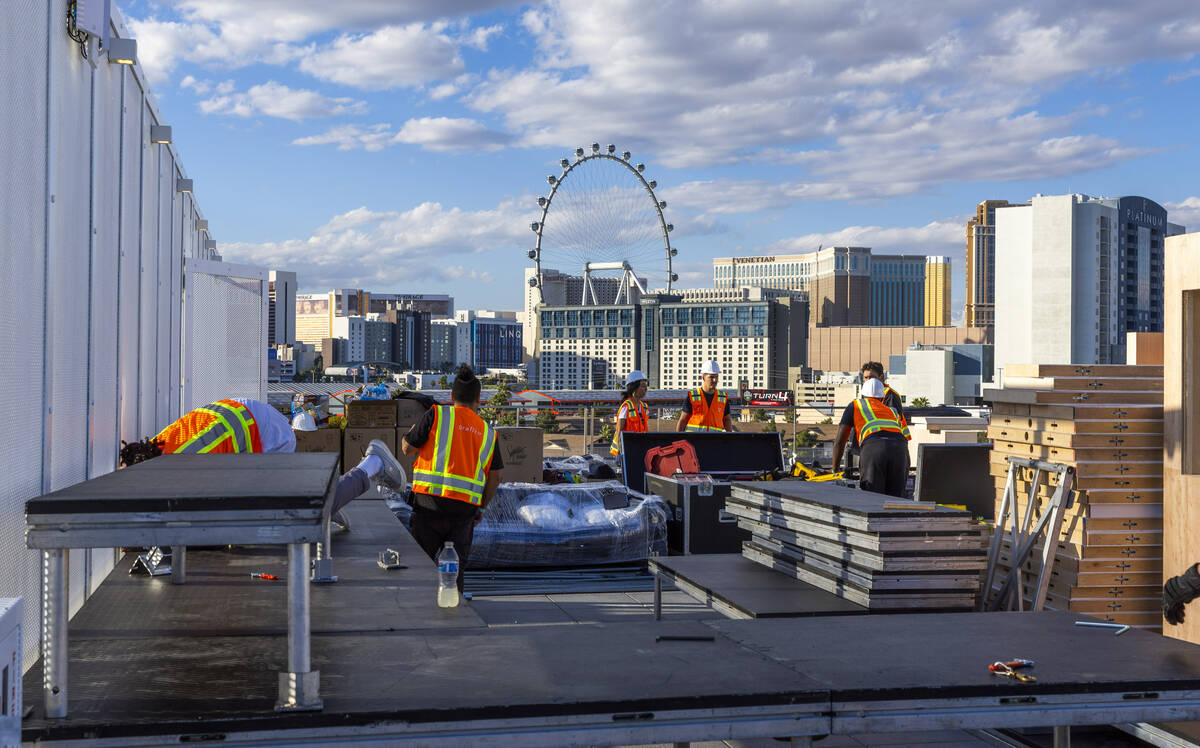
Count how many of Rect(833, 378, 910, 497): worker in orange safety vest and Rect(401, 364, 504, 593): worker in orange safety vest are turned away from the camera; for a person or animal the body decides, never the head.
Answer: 2

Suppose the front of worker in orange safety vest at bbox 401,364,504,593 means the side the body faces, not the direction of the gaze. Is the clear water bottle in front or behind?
behind

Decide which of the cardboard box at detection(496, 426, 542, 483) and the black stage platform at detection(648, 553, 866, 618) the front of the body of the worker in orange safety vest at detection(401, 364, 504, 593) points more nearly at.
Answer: the cardboard box

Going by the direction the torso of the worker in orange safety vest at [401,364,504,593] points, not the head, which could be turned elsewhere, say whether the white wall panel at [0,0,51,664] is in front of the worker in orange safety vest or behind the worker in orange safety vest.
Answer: behind

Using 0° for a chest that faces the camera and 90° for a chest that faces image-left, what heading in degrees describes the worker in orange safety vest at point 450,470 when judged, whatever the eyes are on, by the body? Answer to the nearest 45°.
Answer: approximately 180°

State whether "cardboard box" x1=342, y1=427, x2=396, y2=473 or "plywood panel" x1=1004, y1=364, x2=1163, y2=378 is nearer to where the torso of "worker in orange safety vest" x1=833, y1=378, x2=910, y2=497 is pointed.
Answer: the cardboard box

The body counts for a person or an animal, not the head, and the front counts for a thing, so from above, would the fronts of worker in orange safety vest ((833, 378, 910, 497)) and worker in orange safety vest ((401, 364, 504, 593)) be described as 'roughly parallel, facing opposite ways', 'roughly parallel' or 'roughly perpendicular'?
roughly parallel

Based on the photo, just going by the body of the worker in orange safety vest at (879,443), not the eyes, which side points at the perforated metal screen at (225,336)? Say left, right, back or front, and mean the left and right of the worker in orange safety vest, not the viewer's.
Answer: left

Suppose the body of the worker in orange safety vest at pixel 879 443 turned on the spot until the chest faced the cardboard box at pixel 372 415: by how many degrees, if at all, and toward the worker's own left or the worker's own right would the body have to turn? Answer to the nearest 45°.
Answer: approximately 90° to the worker's own left

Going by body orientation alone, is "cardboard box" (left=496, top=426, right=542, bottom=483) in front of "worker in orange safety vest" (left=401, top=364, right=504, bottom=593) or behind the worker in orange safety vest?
in front

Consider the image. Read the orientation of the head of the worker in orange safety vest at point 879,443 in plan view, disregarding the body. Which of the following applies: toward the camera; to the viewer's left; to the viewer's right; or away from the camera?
away from the camera

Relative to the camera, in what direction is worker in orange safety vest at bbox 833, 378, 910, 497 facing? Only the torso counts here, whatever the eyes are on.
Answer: away from the camera

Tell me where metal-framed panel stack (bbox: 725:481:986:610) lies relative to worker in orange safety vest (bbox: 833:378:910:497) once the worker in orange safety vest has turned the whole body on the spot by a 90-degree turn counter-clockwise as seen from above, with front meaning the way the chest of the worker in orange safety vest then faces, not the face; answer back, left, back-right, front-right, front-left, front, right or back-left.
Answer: left

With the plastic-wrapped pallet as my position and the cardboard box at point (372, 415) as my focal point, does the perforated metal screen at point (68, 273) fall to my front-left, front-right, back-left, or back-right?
back-left

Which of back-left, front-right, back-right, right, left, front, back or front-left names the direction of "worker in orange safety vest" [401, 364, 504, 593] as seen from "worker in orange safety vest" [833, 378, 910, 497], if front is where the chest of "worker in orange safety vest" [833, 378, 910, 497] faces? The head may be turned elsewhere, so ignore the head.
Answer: back-left

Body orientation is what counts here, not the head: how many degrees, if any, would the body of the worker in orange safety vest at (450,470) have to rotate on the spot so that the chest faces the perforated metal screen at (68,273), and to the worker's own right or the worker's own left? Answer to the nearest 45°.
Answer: approximately 135° to the worker's own left
